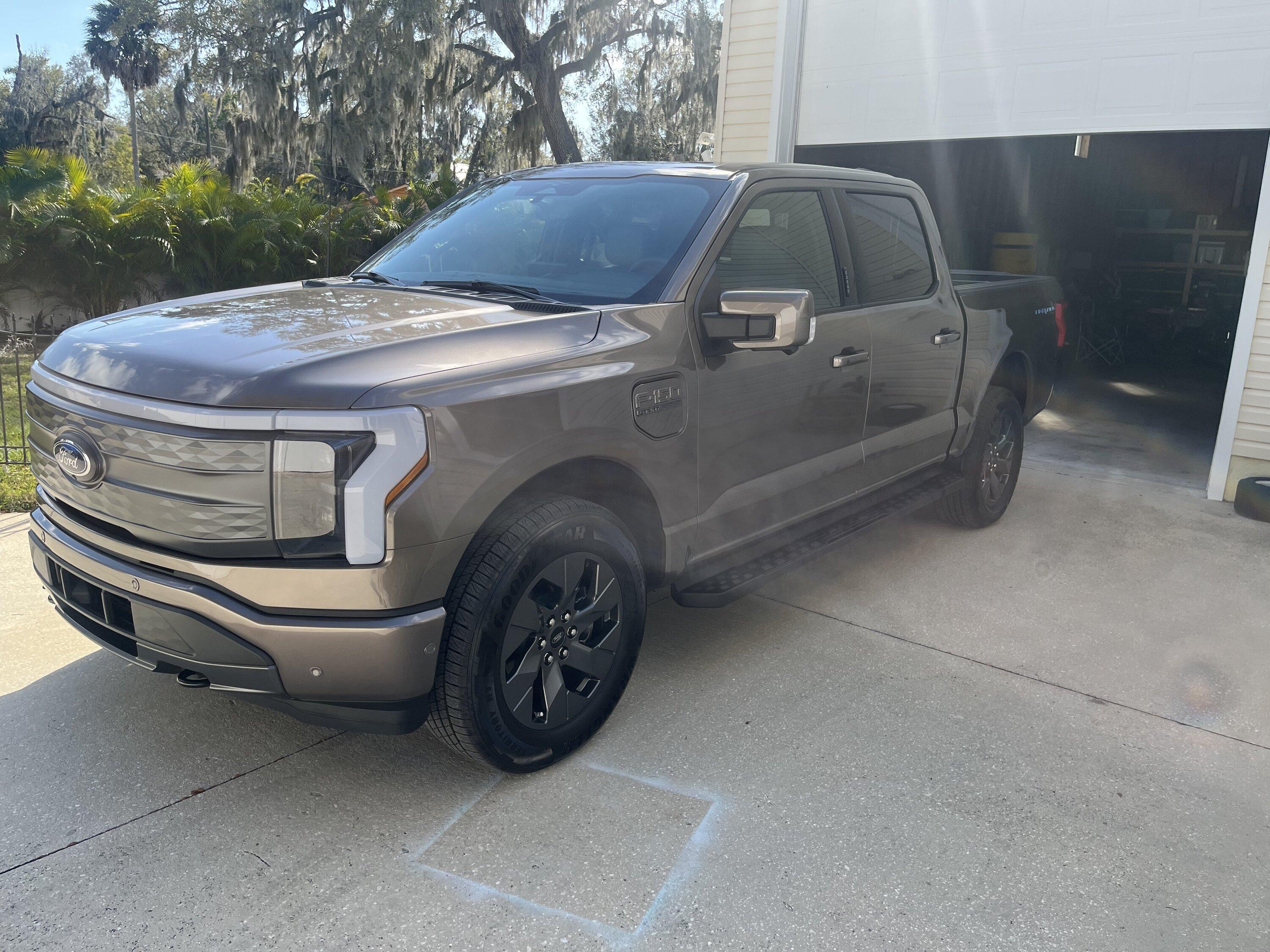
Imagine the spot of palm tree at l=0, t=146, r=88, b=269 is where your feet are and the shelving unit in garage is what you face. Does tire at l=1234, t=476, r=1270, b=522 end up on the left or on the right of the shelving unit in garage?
right

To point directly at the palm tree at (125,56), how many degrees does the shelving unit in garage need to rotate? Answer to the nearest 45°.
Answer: approximately 90° to its right

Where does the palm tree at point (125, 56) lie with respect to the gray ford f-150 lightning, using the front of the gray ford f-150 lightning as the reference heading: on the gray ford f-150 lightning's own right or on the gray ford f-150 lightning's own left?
on the gray ford f-150 lightning's own right

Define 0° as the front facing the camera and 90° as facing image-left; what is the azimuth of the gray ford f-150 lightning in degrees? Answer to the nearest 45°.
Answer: approximately 45°

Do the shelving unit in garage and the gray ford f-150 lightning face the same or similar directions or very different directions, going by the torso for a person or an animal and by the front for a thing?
same or similar directions

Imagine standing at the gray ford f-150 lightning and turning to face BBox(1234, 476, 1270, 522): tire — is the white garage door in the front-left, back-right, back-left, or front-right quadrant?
front-left

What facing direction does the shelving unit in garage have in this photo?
toward the camera

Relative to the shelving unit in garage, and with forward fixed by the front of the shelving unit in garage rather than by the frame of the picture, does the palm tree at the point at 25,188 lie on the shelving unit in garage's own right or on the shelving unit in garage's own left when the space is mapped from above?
on the shelving unit in garage's own right

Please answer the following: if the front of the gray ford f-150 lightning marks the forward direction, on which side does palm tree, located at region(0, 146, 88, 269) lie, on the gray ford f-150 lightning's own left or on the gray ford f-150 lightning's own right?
on the gray ford f-150 lightning's own right

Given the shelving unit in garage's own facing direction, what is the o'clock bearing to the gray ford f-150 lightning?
The gray ford f-150 lightning is roughly at 12 o'clock from the shelving unit in garage.

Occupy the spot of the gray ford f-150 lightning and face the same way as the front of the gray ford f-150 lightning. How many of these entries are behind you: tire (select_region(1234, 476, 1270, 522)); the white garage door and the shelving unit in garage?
3

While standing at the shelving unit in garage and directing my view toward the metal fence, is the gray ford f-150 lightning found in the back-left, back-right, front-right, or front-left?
front-left

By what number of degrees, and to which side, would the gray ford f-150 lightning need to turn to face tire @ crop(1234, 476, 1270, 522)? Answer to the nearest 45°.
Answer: approximately 180°

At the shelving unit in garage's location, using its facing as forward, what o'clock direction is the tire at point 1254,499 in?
The tire is roughly at 12 o'clock from the shelving unit in garage.

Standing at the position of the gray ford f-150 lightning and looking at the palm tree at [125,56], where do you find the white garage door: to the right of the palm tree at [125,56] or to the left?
right

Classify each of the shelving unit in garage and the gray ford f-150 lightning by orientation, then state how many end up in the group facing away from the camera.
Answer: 0
